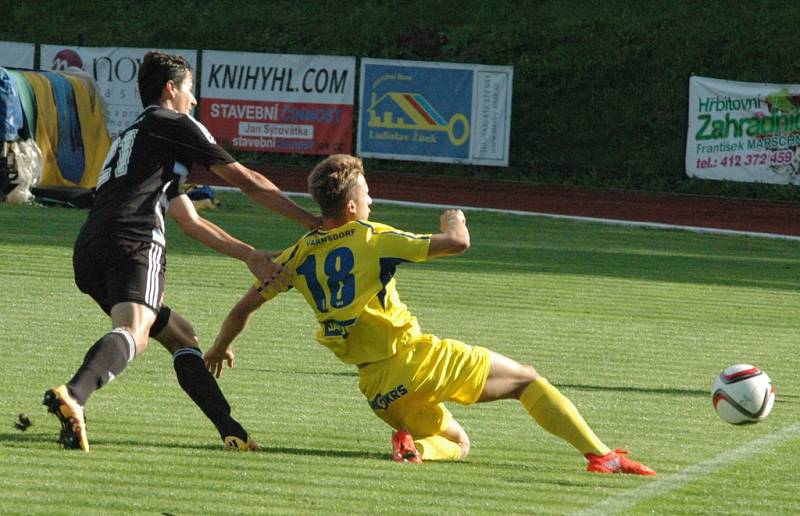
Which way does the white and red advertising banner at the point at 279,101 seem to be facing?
toward the camera

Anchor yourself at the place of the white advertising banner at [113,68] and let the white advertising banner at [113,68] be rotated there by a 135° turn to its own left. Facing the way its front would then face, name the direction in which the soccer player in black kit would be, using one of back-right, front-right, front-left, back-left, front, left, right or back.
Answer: back-right

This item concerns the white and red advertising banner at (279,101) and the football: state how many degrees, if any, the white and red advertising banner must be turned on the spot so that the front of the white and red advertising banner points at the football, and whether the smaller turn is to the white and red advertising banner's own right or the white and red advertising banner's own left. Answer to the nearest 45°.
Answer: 0° — it already faces it

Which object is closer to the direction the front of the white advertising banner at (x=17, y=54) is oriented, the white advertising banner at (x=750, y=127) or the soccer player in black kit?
the soccer player in black kit

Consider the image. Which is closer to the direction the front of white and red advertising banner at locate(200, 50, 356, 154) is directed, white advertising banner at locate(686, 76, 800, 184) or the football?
the football

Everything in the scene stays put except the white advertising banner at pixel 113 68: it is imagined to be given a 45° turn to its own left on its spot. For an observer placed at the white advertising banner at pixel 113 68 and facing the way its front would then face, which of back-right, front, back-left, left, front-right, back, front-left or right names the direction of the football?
front-right

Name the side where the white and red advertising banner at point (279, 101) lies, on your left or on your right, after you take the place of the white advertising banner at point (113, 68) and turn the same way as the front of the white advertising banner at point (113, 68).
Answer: on your left

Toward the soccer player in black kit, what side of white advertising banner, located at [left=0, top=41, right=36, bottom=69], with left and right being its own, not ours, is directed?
front

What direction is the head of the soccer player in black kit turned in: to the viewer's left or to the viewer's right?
to the viewer's right

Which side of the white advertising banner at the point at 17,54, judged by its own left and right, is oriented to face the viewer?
front

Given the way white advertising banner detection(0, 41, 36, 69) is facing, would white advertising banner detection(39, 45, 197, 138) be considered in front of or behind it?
in front

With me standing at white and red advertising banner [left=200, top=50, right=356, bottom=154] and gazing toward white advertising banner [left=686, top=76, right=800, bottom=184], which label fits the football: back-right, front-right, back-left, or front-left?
front-right

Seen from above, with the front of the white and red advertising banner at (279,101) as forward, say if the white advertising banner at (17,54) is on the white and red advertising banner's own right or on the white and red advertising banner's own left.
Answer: on the white and red advertising banner's own right
